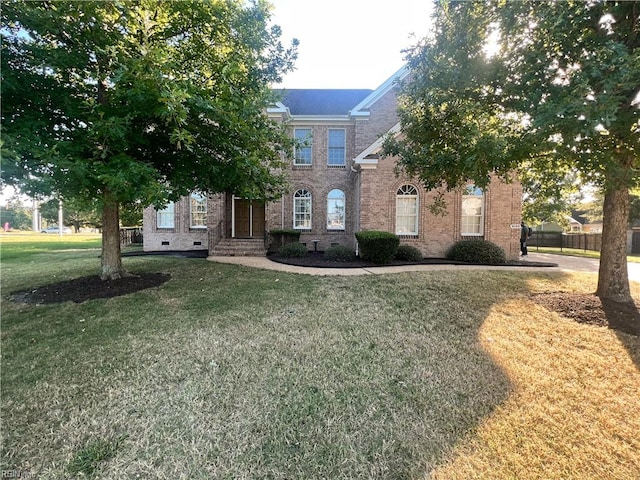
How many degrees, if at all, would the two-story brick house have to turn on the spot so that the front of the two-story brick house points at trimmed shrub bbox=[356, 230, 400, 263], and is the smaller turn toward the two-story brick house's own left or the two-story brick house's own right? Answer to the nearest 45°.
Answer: approximately 45° to the two-story brick house's own left

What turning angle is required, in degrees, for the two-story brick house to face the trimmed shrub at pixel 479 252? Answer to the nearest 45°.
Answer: approximately 45° to its left

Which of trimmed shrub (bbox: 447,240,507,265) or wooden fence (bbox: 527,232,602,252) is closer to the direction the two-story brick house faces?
the trimmed shrub

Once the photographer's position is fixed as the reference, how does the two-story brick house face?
facing the viewer

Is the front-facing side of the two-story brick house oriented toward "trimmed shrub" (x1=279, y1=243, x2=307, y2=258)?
yes

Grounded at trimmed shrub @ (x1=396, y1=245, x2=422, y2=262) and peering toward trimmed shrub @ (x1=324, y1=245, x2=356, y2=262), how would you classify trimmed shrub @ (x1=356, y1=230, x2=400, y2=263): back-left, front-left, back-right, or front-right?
front-left

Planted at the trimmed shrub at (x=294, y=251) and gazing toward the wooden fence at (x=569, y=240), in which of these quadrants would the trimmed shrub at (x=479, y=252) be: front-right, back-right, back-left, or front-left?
front-right

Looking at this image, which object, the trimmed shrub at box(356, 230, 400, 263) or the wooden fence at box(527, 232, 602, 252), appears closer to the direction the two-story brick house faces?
the trimmed shrub

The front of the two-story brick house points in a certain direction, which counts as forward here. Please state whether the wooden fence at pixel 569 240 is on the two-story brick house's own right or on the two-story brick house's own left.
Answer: on the two-story brick house's own left

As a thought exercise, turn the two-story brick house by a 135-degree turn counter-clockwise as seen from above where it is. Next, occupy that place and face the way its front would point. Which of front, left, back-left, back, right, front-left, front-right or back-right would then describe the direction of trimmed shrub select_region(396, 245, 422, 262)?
right

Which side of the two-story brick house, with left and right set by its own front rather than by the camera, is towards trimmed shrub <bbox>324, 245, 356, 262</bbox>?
front
